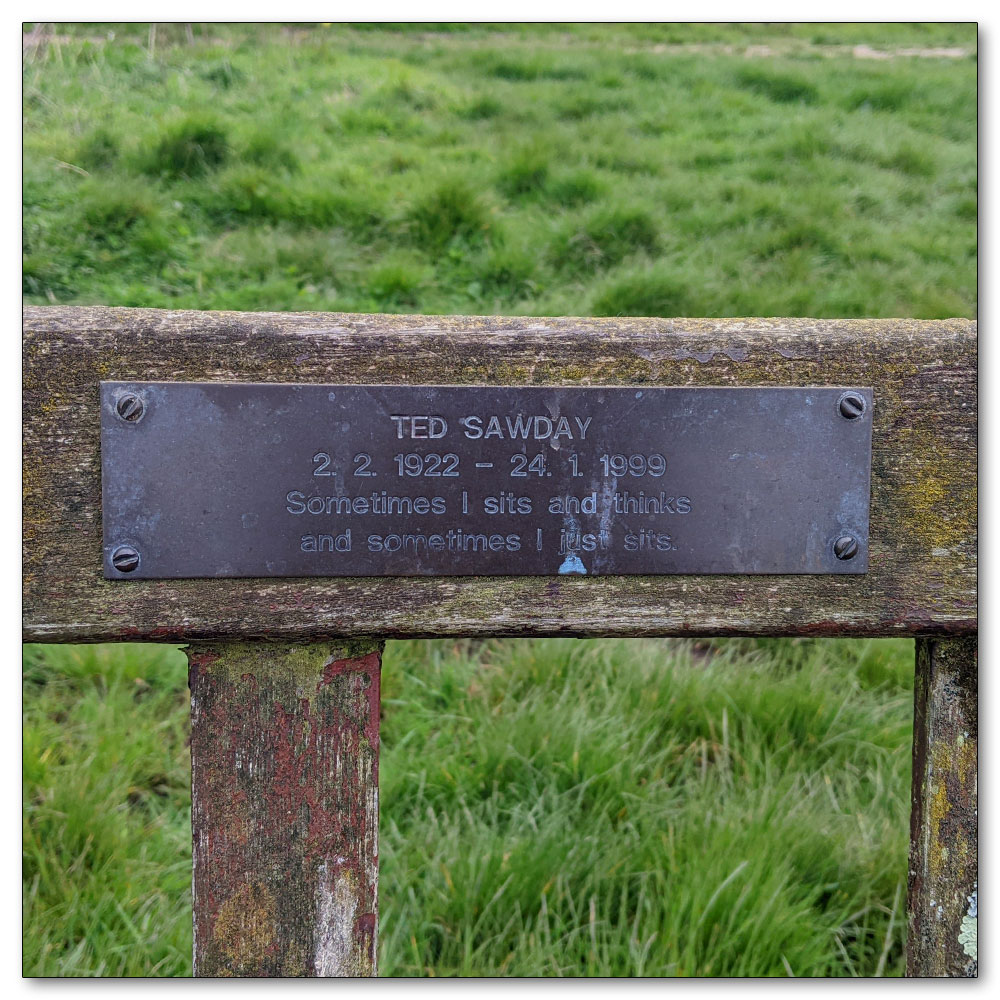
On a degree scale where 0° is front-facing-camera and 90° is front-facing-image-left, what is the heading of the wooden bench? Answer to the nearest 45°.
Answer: approximately 0°
